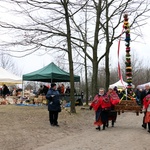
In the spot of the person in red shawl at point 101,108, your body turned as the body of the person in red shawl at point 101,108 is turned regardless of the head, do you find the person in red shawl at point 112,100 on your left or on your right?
on your left

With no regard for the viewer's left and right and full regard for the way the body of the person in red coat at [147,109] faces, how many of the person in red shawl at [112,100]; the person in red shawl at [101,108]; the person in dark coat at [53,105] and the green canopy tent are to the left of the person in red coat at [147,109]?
0

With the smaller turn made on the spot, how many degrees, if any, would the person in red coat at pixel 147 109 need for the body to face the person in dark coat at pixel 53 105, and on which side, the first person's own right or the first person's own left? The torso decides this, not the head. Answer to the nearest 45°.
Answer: approximately 90° to the first person's own right

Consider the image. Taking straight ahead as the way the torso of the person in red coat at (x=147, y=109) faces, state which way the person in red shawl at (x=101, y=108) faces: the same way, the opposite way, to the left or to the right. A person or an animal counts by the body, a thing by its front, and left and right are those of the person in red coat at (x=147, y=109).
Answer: the same way

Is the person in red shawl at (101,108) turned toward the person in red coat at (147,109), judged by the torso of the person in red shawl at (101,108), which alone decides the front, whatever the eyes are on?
no

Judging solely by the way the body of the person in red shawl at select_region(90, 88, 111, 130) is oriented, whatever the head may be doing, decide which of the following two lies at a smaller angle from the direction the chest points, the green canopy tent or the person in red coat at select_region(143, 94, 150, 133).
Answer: the person in red coat

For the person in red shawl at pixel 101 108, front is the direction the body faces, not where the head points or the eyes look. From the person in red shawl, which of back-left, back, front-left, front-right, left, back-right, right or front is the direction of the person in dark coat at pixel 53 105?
right

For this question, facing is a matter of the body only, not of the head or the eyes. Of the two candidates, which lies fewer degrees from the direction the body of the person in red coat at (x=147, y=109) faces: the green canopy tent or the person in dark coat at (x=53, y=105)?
the person in dark coat

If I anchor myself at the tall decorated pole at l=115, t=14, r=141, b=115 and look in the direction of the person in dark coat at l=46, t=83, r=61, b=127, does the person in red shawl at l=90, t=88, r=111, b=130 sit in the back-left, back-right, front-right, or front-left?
front-left

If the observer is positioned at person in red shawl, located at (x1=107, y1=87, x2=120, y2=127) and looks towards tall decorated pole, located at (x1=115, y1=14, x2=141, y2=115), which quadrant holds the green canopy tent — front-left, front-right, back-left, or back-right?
front-left

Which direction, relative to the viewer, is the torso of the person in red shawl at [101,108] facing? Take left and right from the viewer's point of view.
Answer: facing the viewer
